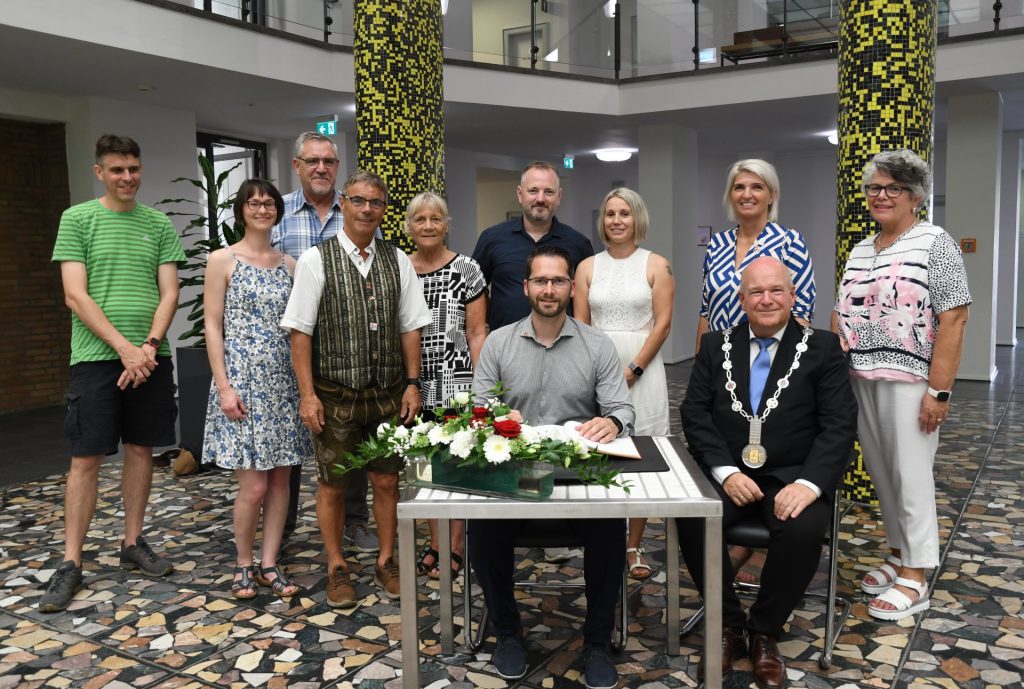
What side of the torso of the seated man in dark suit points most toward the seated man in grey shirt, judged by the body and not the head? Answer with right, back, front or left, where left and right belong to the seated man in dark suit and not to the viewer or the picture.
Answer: right

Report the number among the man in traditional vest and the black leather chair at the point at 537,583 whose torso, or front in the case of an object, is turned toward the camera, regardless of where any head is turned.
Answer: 2

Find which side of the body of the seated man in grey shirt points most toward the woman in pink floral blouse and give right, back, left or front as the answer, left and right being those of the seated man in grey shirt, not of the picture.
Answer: left
